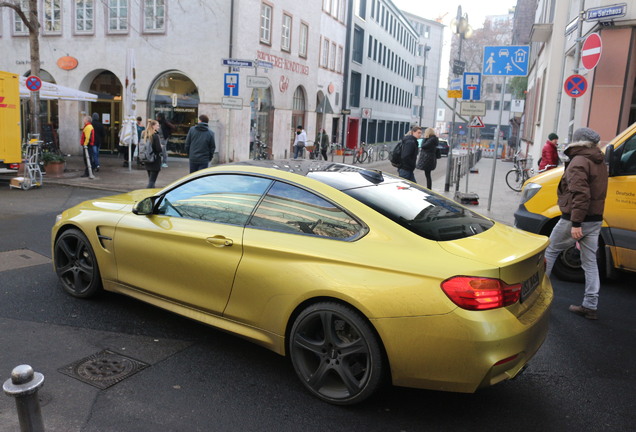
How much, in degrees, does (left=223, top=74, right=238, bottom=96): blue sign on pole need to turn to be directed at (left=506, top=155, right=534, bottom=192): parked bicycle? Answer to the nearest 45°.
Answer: approximately 90° to its left

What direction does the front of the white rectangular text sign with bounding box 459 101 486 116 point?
toward the camera

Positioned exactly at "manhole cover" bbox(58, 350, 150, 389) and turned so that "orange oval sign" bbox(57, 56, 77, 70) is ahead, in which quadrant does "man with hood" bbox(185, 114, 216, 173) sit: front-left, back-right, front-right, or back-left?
front-right

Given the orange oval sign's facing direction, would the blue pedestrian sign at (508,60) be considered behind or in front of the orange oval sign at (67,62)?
in front

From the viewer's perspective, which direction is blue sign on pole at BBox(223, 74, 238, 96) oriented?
toward the camera

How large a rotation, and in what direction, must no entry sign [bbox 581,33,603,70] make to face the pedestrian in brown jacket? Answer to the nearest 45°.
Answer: approximately 45° to its left

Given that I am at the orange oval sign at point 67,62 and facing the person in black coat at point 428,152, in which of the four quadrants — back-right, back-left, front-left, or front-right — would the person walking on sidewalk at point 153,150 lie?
front-right

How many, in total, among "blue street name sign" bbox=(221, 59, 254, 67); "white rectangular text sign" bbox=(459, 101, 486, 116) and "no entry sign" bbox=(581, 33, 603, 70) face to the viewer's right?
0

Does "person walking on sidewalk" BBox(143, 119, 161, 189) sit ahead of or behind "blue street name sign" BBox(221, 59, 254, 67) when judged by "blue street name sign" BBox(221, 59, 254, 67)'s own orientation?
ahead

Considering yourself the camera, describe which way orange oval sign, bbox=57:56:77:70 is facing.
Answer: facing the viewer

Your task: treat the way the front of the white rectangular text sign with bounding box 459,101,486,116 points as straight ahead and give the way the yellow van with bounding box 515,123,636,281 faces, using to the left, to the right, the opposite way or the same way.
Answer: to the right

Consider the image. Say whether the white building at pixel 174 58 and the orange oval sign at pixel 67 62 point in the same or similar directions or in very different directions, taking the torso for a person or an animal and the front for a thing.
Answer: same or similar directions
